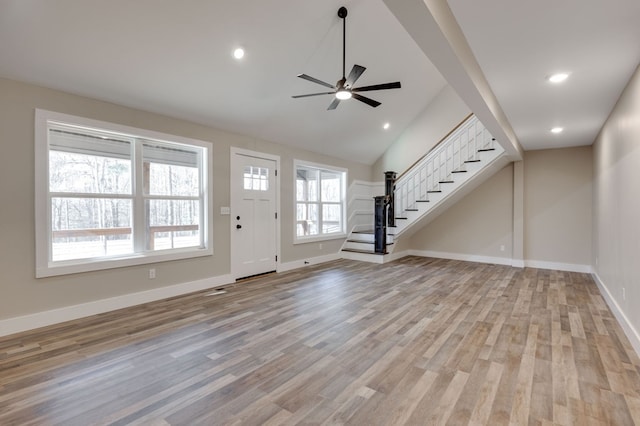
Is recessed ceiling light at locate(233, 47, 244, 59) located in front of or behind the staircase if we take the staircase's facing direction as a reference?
in front

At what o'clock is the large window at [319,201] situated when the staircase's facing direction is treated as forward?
The large window is roughly at 1 o'clock from the staircase.

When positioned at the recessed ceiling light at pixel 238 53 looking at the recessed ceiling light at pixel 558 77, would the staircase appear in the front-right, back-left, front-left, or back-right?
front-left

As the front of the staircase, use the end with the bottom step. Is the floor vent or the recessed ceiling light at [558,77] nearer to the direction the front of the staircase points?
the floor vent

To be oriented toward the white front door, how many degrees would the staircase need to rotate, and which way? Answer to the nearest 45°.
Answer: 0° — it already faces it

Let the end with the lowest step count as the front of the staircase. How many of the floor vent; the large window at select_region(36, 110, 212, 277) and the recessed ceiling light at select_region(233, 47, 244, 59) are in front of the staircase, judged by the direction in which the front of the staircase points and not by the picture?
3

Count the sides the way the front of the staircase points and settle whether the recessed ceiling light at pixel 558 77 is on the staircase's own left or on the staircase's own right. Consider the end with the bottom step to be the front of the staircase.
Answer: on the staircase's own left

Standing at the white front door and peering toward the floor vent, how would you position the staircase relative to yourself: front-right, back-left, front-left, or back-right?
back-left

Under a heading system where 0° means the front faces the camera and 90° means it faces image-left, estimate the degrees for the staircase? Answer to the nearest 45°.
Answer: approximately 45°

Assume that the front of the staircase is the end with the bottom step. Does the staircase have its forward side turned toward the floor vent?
yes

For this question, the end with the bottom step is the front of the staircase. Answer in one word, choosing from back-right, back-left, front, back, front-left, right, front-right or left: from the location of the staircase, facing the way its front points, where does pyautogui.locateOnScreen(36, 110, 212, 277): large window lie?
front

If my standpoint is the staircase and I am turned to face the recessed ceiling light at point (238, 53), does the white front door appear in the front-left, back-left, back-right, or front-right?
front-right

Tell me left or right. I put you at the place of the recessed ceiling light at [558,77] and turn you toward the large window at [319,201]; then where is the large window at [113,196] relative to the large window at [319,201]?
left
